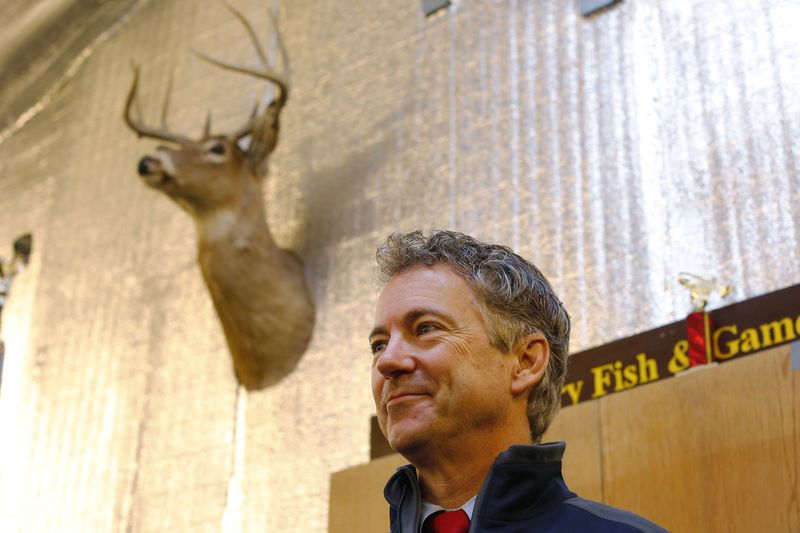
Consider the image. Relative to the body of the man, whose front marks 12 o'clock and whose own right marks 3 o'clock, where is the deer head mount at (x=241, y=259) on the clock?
The deer head mount is roughly at 4 o'clock from the man.

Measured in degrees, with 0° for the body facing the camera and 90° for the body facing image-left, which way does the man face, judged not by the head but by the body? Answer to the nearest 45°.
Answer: approximately 45°
